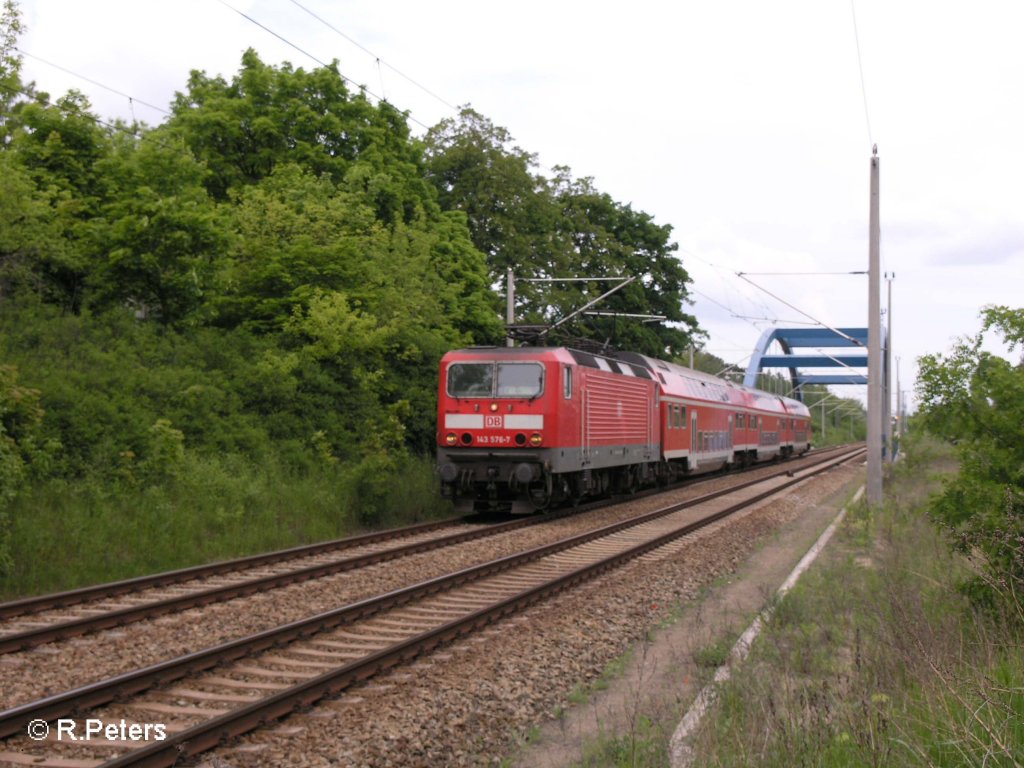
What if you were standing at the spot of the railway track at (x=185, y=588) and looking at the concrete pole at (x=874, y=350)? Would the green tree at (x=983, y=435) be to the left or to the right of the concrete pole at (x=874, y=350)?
right

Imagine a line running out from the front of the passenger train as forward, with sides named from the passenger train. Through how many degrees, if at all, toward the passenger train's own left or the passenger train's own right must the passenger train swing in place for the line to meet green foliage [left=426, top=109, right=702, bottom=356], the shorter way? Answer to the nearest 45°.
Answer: approximately 135° to the passenger train's own right

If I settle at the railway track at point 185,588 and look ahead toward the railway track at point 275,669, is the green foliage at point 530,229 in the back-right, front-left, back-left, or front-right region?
back-left

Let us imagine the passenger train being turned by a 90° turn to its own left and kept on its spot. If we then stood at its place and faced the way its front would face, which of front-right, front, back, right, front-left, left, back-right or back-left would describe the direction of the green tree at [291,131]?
back

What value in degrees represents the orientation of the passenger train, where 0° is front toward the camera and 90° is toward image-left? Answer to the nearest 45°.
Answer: approximately 45°

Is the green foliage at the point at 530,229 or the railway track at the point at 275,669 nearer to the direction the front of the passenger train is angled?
the railway track

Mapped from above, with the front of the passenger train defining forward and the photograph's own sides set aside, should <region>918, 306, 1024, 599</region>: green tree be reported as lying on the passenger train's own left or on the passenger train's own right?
on the passenger train's own left

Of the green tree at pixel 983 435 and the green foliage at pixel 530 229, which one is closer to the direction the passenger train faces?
the green tree

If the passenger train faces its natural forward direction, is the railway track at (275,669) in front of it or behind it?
in front

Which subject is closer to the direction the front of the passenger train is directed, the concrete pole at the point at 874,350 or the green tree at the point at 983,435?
the green tree
